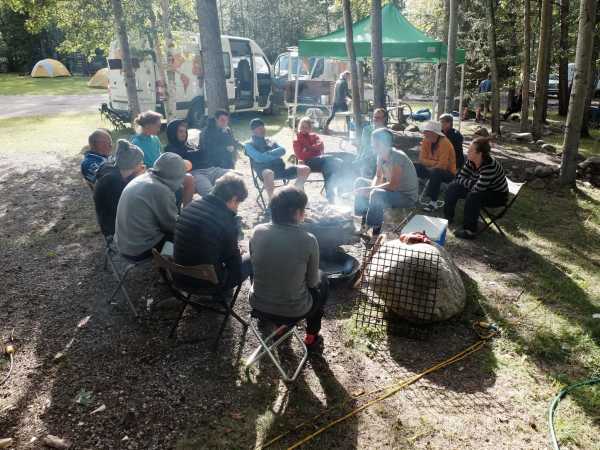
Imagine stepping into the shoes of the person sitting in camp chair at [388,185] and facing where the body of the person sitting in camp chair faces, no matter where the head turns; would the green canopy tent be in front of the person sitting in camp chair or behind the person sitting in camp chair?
behind

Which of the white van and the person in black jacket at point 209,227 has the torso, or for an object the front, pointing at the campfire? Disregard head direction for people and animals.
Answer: the person in black jacket

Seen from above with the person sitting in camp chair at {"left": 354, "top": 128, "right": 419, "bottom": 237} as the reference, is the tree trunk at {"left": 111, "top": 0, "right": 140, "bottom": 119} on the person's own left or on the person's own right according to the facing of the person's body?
on the person's own right

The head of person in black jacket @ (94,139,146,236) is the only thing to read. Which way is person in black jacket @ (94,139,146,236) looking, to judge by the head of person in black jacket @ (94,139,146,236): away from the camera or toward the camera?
away from the camera

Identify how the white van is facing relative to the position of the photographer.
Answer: facing away from the viewer and to the right of the viewer

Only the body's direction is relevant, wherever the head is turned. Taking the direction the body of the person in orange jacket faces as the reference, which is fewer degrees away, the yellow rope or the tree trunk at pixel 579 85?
the yellow rope

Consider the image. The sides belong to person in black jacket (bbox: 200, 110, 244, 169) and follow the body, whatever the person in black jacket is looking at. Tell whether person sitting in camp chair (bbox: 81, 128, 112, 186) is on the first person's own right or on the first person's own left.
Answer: on the first person's own right

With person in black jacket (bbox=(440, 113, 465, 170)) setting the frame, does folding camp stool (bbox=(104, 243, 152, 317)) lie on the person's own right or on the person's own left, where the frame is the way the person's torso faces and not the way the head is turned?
on the person's own left

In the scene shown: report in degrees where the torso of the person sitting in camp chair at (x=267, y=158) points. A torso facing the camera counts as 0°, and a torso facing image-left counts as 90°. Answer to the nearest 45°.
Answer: approximately 315°

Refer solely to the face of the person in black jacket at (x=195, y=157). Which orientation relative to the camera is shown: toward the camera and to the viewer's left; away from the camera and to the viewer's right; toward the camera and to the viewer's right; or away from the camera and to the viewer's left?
toward the camera and to the viewer's right
